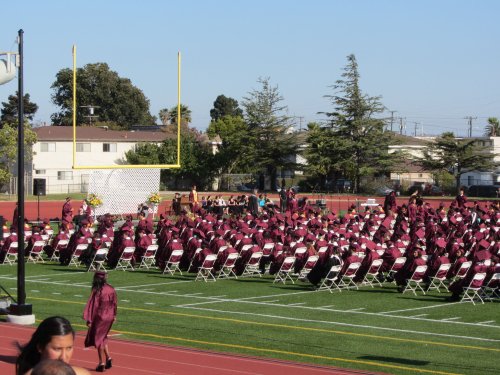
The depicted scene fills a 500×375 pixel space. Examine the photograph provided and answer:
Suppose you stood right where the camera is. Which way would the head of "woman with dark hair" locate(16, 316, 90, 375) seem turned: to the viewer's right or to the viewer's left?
to the viewer's right
